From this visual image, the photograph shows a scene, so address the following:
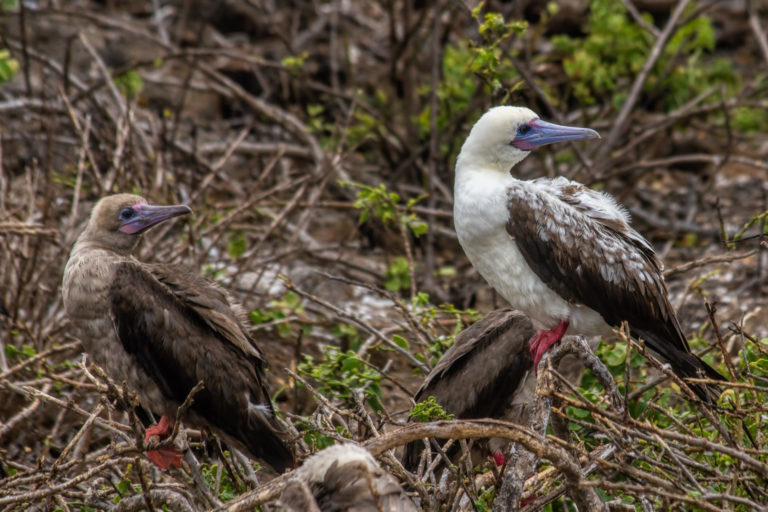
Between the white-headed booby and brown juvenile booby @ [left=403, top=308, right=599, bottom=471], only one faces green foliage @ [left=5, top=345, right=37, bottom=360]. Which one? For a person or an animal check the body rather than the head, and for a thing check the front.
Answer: the white-headed booby

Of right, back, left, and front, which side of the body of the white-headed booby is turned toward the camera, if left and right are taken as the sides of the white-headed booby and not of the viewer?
left

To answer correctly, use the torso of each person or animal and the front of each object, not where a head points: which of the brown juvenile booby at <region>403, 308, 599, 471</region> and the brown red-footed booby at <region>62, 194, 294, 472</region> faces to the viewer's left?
the brown red-footed booby at <region>62, 194, 294, 472</region>

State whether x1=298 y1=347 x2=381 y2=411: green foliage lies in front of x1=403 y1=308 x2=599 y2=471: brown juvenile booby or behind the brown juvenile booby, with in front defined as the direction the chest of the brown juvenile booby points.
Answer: behind

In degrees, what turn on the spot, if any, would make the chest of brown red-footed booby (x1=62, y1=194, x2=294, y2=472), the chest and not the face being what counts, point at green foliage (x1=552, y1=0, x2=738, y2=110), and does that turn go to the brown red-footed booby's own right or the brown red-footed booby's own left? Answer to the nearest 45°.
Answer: approximately 135° to the brown red-footed booby's own right

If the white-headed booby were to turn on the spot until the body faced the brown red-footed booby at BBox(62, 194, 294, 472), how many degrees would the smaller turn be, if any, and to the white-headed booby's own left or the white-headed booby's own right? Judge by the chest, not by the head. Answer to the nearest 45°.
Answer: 0° — it already faces it

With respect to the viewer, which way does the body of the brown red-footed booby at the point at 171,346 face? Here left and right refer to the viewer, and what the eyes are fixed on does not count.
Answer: facing to the left of the viewer
